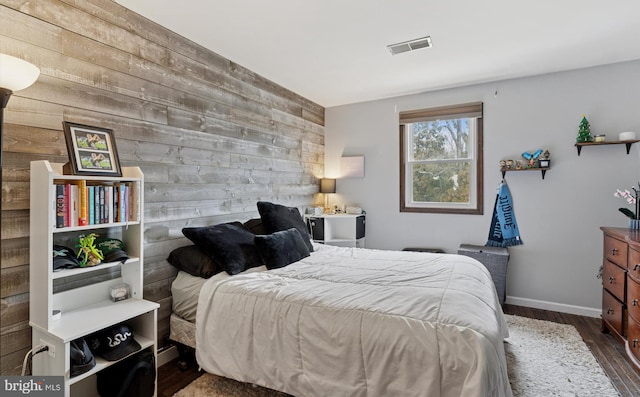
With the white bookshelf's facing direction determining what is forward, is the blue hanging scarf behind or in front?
in front

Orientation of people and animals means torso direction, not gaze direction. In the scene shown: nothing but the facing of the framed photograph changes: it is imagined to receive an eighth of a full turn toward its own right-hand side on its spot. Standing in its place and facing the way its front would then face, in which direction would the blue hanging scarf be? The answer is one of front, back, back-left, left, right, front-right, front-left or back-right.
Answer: left

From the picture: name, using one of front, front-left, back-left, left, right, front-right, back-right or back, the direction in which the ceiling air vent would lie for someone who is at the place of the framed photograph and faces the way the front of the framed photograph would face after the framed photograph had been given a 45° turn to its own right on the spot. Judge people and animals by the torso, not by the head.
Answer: left

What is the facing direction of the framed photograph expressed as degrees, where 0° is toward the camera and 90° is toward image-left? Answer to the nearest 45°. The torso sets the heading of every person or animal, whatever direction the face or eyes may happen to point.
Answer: approximately 315°

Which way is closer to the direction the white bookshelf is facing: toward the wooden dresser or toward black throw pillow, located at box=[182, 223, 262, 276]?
the wooden dresser

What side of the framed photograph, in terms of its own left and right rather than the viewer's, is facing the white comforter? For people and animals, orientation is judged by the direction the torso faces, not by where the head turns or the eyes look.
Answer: front

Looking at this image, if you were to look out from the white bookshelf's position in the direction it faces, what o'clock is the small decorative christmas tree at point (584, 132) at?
The small decorative christmas tree is roughly at 11 o'clock from the white bookshelf.

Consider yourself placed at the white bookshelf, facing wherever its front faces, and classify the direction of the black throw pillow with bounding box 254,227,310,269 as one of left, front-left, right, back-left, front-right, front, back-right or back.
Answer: front-left

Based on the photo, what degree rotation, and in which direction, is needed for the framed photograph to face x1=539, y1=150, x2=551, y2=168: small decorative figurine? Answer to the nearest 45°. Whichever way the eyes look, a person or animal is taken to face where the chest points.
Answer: approximately 45° to its left

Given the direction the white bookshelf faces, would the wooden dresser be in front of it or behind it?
in front

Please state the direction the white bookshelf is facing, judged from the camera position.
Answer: facing the viewer and to the right of the viewer

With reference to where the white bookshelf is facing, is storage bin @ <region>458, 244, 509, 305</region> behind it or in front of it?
in front
